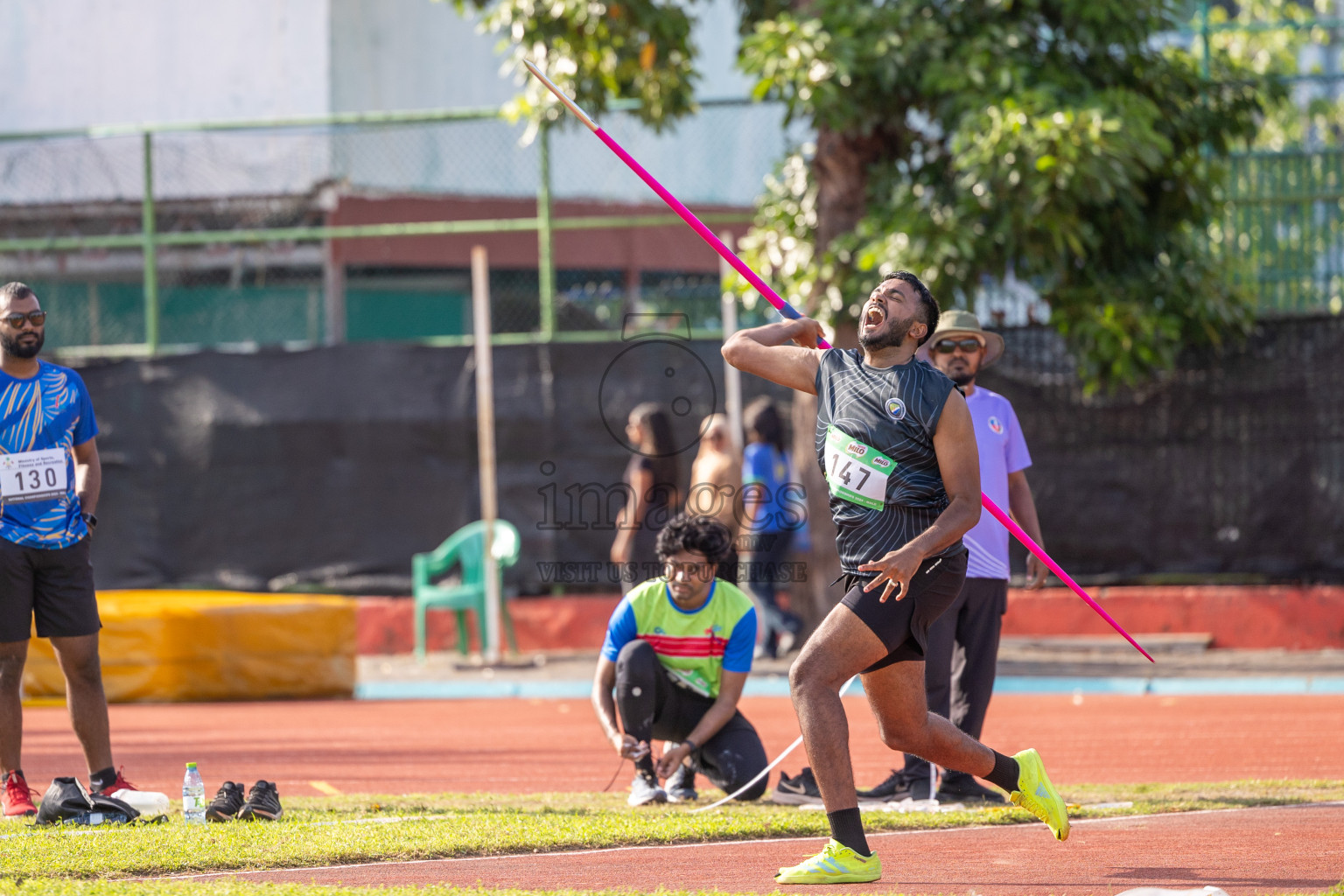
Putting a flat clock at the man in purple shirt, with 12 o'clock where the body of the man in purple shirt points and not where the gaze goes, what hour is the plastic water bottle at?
The plastic water bottle is roughly at 2 o'clock from the man in purple shirt.

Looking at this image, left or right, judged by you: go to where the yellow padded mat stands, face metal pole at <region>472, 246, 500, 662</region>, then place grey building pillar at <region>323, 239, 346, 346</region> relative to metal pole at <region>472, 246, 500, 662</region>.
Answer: left

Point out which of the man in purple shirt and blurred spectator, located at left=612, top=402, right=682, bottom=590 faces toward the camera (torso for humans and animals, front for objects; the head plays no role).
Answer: the man in purple shirt

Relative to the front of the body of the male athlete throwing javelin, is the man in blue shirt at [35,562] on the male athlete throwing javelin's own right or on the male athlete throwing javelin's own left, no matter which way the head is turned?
on the male athlete throwing javelin's own right

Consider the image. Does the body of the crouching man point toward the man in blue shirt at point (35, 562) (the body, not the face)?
no

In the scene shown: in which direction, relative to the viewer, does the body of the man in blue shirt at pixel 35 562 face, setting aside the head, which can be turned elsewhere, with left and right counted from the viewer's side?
facing the viewer

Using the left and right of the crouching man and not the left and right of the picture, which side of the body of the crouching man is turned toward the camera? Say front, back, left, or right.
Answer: front

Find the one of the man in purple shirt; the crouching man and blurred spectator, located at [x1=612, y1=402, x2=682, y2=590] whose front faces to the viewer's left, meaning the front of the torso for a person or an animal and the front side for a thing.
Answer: the blurred spectator

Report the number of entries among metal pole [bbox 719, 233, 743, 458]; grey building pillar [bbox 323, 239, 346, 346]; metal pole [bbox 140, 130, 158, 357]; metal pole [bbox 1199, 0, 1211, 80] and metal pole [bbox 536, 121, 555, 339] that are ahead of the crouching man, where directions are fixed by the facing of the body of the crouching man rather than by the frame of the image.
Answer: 0

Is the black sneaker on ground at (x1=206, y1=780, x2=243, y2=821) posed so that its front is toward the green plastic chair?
no

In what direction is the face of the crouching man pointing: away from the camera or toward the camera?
toward the camera

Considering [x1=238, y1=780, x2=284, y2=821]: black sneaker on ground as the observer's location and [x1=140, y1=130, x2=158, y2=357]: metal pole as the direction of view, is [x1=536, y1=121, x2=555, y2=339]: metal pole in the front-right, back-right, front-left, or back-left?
front-right

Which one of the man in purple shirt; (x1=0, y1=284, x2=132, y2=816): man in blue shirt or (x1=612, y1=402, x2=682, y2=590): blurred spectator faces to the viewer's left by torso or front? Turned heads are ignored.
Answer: the blurred spectator

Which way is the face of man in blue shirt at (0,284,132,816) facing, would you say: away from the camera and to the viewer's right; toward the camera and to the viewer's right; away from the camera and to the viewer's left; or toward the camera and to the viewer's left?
toward the camera and to the viewer's right

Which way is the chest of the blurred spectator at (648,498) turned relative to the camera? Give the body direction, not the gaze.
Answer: to the viewer's left

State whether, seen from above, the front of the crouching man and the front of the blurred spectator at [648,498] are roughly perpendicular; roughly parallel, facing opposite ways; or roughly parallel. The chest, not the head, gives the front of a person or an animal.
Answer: roughly perpendicular

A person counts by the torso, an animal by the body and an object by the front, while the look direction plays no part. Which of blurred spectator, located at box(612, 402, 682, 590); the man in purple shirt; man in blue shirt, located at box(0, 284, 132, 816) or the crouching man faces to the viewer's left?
the blurred spectator

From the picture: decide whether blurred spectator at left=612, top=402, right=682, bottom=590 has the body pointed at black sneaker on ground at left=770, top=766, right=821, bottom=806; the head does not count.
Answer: no
